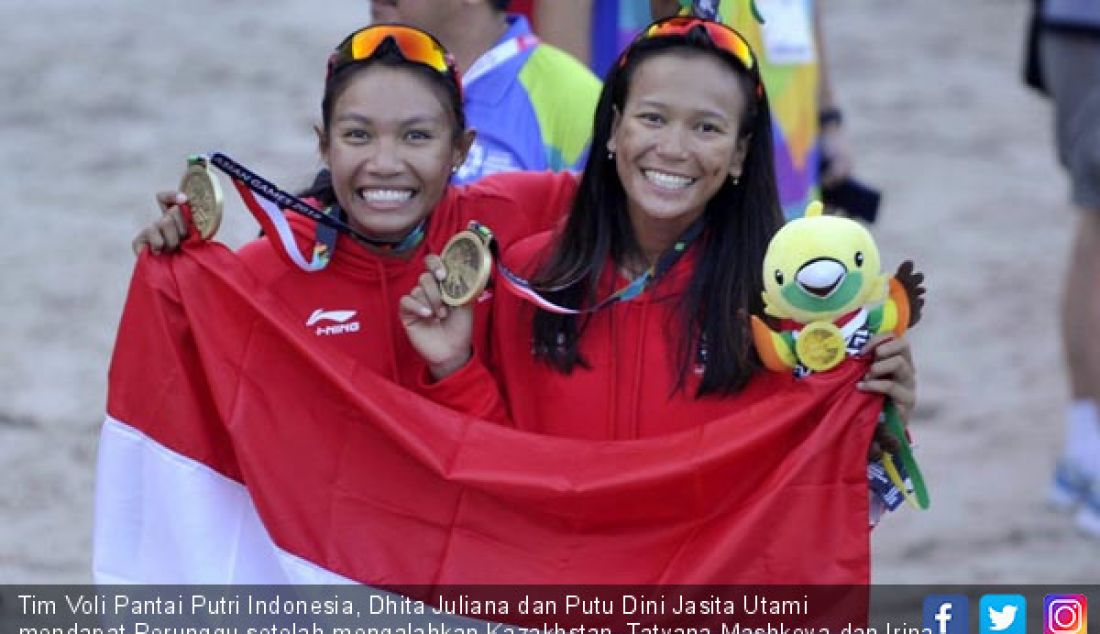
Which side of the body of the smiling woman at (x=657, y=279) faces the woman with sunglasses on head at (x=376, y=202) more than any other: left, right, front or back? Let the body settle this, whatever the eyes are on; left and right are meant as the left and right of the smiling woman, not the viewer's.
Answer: right

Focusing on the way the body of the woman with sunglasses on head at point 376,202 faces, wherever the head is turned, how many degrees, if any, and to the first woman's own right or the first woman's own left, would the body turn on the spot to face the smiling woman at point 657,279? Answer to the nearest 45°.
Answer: approximately 90° to the first woman's own left

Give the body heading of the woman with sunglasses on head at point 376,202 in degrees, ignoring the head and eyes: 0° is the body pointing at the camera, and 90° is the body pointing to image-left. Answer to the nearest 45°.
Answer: approximately 0°

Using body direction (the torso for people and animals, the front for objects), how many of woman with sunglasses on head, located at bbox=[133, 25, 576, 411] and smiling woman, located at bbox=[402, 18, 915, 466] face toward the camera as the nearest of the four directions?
2

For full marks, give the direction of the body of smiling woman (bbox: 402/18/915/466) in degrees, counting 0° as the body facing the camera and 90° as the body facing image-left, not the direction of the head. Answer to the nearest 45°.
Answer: approximately 0°
